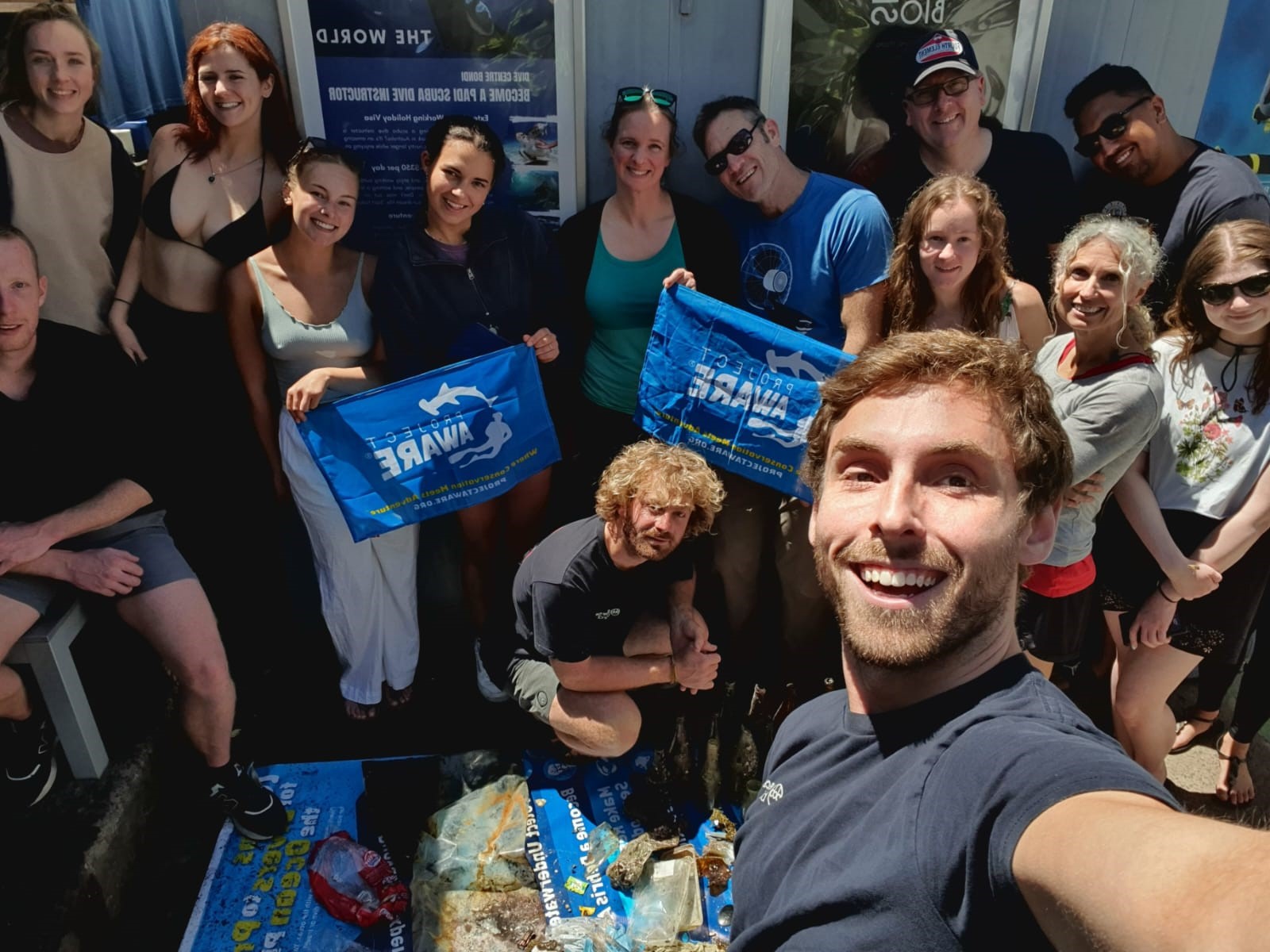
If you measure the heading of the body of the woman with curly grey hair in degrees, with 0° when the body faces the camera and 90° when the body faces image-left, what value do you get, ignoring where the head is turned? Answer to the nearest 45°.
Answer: approximately 45°

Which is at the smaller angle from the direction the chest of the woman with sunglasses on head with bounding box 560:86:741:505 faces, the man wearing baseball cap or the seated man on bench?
the seated man on bench

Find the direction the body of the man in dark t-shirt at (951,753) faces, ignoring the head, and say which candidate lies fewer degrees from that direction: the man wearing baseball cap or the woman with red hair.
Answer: the woman with red hair

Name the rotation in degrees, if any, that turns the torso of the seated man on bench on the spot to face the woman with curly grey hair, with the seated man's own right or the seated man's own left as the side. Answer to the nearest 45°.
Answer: approximately 45° to the seated man's own left
